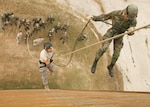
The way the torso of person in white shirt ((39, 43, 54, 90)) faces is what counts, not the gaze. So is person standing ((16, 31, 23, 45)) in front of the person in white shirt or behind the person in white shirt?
behind

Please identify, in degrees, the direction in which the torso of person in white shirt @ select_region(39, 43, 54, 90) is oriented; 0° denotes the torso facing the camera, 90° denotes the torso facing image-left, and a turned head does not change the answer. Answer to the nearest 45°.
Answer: approximately 315°
